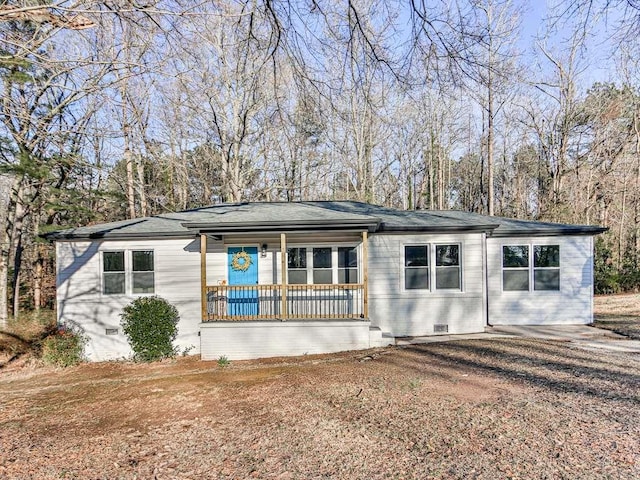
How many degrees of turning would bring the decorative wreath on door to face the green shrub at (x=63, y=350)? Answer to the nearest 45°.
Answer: approximately 90° to its right

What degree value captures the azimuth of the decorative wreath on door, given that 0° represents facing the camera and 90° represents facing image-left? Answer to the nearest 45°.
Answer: approximately 0°

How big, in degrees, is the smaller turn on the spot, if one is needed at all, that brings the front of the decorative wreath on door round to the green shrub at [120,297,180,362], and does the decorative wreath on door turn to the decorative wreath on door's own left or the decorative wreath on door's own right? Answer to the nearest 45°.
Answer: approximately 90° to the decorative wreath on door's own right
